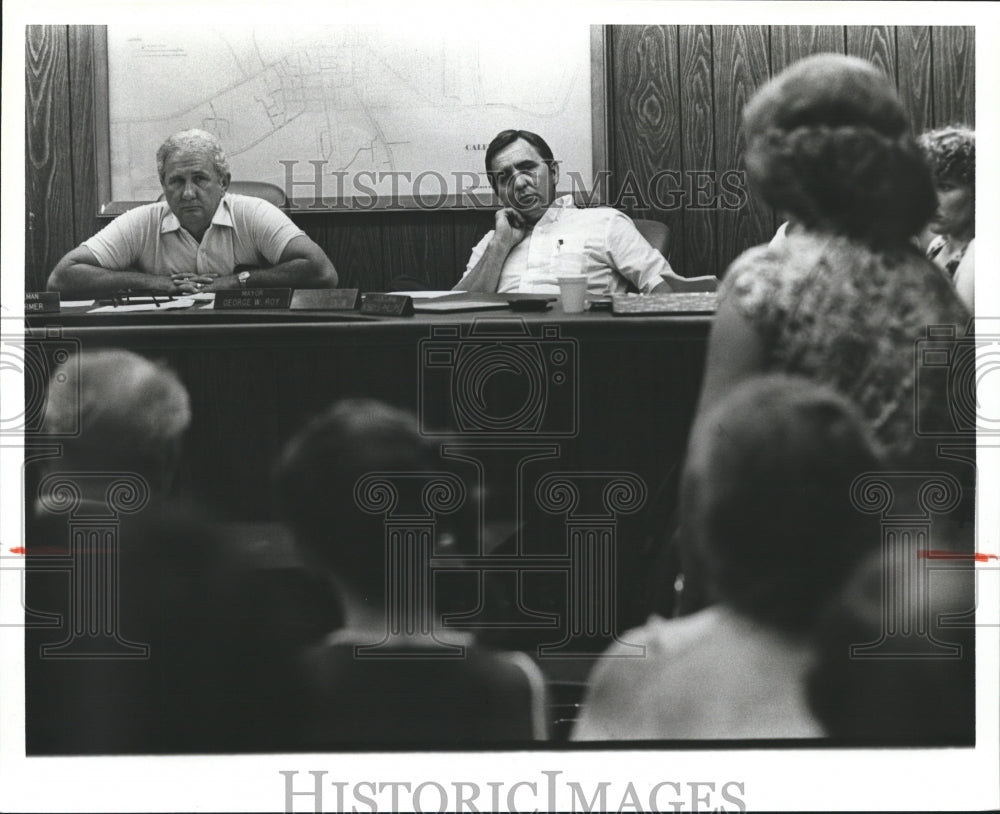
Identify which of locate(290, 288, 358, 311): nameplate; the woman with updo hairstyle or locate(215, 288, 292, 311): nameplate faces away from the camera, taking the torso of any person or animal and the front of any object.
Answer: the woman with updo hairstyle

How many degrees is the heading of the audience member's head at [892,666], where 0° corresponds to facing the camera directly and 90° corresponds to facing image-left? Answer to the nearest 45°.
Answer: approximately 180°

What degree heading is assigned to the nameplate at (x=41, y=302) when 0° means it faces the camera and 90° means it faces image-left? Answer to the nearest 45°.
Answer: approximately 0°

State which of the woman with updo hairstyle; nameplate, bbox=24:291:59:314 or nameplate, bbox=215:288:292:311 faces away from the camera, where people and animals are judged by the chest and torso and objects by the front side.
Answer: the woman with updo hairstyle

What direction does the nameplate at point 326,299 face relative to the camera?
toward the camera

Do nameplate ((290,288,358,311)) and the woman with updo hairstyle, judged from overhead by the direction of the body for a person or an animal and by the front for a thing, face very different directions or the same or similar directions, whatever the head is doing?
very different directions

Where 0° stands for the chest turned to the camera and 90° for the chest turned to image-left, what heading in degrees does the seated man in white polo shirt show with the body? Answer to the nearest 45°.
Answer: approximately 0°

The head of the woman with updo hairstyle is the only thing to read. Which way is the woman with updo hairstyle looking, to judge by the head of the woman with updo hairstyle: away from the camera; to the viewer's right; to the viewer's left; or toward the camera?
away from the camera

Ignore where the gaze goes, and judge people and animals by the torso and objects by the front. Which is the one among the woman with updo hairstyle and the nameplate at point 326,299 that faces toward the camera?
the nameplate

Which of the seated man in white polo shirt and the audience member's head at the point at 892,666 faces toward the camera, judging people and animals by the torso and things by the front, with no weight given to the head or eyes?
the seated man in white polo shirt

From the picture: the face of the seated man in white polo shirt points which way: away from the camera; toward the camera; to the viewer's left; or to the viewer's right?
toward the camera

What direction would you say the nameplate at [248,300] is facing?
toward the camera

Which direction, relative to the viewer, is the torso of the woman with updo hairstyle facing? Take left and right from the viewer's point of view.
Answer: facing away from the viewer

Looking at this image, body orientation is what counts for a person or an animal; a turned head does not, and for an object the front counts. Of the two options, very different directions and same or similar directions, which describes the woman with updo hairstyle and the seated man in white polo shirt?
very different directions
